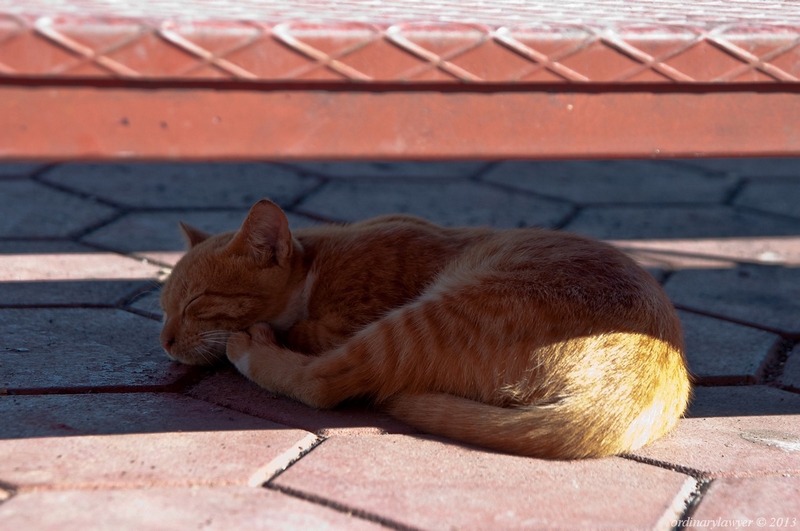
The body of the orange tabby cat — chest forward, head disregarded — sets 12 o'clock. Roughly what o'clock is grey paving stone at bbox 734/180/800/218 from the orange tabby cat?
The grey paving stone is roughly at 4 o'clock from the orange tabby cat.

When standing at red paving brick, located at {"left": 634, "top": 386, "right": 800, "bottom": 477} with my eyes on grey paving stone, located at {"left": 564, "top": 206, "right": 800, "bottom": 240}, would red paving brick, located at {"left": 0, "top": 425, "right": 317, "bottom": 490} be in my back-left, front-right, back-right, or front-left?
back-left

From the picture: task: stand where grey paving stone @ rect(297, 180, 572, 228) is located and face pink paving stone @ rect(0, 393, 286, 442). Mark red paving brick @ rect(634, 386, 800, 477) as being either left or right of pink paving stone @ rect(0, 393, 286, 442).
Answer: left

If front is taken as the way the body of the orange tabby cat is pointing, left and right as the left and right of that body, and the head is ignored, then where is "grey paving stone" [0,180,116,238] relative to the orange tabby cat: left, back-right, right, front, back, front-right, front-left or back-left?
front-right

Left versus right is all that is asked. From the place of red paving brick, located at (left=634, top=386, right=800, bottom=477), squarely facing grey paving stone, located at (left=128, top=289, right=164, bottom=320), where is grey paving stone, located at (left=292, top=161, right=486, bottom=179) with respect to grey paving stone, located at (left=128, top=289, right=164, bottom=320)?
right

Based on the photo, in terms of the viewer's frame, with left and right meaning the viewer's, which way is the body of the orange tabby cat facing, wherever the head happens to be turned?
facing to the left of the viewer

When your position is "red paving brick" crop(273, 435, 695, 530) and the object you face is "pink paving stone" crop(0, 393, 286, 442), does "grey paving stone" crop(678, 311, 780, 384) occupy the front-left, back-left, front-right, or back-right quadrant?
back-right

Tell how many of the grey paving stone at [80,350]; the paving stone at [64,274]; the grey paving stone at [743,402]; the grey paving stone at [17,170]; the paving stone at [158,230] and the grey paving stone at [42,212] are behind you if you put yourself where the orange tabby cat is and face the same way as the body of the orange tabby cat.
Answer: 1

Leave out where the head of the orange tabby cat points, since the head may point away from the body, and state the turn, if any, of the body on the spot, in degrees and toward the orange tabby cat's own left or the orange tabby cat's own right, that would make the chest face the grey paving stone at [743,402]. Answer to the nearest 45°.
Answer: approximately 180°

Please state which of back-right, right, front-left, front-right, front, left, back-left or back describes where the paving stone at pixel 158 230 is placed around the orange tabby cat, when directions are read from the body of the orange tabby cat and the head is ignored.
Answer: front-right

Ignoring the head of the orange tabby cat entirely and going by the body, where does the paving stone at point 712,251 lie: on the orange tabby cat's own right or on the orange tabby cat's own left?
on the orange tabby cat's own right
